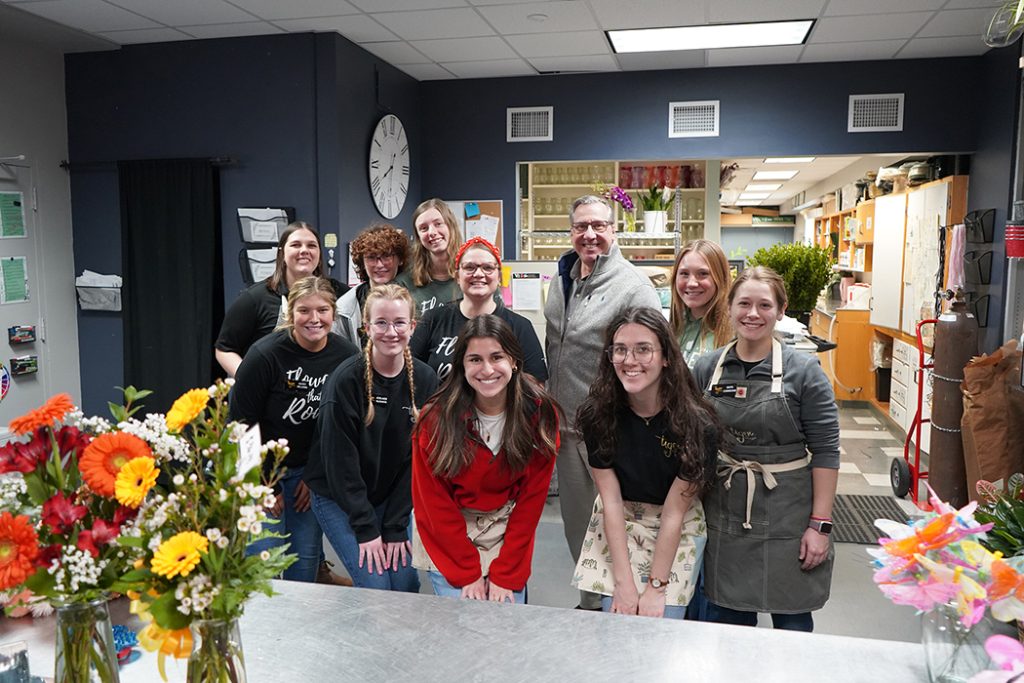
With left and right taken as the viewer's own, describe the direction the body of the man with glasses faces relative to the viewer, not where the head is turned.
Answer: facing the viewer and to the left of the viewer

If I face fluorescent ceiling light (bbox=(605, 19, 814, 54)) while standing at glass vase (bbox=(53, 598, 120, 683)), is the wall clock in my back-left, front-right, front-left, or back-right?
front-left

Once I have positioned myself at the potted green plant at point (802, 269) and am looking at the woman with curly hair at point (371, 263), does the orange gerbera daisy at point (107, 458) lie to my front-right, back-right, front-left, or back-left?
front-left

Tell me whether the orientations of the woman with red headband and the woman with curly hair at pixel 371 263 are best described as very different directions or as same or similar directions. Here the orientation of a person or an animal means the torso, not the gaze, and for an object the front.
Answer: same or similar directions

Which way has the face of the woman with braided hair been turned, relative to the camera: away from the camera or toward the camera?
toward the camera

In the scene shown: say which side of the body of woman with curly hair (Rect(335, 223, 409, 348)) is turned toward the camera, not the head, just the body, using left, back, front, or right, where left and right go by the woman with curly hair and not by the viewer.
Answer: front

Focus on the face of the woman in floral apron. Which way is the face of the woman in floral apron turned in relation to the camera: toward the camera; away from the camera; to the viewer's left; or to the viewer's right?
toward the camera

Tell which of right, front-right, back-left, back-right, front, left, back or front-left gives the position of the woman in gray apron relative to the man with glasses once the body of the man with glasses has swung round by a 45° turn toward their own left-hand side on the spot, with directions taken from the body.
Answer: front-left

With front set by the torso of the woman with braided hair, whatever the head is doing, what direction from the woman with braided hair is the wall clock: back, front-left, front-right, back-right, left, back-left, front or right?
back-left

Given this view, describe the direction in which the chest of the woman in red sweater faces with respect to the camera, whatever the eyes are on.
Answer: toward the camera

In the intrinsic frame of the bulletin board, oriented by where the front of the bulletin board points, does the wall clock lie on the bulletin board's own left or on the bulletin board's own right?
on the bulletin board's own right

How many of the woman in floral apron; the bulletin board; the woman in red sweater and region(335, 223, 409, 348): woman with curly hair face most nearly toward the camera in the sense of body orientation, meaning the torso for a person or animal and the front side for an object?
4

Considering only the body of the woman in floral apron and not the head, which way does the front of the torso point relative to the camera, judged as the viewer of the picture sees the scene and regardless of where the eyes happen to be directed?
toward the camera

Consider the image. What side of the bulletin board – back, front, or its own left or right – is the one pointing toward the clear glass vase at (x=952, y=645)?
front

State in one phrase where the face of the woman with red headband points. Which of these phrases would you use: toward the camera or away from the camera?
toward the camera

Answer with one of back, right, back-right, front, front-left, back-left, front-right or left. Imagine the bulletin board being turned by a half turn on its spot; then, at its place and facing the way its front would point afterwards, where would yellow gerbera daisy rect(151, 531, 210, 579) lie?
back
